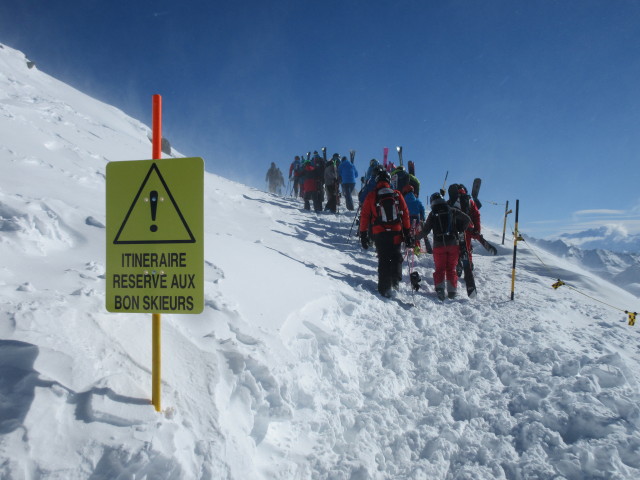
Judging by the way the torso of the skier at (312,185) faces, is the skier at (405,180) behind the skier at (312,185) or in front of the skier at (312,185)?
behind

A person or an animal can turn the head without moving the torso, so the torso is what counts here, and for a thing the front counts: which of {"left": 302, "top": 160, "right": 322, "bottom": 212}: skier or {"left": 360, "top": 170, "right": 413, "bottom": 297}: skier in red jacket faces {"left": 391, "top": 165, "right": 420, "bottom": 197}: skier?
the skier in red jacket

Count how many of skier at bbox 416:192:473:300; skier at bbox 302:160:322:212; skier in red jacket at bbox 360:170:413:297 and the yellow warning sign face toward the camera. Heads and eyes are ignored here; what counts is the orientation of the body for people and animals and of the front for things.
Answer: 1

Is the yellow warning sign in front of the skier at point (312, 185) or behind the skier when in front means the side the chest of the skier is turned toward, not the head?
behind

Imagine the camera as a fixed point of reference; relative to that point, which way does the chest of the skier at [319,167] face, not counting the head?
away from the camera

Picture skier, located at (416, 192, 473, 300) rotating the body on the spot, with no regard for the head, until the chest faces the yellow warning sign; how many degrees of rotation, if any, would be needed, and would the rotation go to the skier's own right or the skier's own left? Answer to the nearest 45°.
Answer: approximately 180°

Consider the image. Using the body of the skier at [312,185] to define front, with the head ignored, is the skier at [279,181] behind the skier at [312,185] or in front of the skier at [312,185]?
in front

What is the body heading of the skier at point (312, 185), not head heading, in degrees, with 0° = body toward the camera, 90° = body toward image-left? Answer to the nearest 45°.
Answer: approximately 180°

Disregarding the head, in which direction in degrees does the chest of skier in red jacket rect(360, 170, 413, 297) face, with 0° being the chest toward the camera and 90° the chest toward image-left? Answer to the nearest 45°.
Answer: approximately 180°

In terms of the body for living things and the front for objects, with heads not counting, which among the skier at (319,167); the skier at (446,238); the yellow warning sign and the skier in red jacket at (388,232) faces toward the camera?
the yellow warning sign

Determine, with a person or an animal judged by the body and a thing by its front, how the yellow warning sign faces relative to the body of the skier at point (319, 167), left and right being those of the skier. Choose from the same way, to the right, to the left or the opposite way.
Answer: the opposite way

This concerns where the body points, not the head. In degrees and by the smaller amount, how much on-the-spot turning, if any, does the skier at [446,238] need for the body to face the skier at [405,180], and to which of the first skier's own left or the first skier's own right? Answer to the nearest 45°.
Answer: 0° — they already face them

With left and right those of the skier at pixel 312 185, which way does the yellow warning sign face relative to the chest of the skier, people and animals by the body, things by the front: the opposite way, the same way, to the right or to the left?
the opposite way

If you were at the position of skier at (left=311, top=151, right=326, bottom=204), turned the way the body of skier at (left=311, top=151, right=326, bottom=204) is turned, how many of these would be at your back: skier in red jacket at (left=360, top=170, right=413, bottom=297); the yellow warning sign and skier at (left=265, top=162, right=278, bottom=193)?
2

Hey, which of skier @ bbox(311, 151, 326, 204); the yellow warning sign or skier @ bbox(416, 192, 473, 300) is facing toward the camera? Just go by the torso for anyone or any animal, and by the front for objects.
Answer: the yellow warning sign
